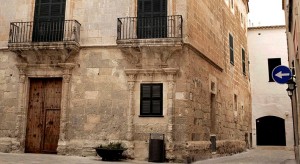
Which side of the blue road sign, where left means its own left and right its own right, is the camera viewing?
front

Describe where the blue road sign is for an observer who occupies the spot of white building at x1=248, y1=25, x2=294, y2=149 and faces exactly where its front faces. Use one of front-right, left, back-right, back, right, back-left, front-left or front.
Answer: front

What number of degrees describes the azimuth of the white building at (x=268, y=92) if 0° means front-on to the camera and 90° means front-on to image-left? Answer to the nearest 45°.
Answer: approximately 0°

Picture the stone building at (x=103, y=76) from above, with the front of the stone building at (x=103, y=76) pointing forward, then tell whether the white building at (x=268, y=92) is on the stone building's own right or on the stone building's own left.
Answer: on the stone building's own left

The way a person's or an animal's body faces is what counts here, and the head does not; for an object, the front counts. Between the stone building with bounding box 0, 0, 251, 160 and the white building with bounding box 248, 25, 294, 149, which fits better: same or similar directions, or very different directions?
same or similar directions

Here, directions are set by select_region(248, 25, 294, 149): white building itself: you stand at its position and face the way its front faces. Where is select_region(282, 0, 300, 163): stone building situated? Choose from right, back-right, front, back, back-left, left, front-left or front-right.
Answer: front

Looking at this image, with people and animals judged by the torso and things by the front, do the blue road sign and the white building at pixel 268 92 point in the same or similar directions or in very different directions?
same or similar directions

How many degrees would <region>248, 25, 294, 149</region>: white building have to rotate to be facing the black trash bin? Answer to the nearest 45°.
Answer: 0° — it already faces it

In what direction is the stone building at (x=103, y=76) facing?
toward the camera

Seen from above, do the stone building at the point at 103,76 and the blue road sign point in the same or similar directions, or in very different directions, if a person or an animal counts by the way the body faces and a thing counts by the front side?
same or similar directions

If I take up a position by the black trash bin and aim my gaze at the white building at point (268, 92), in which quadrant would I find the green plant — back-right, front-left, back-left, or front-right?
back-left
